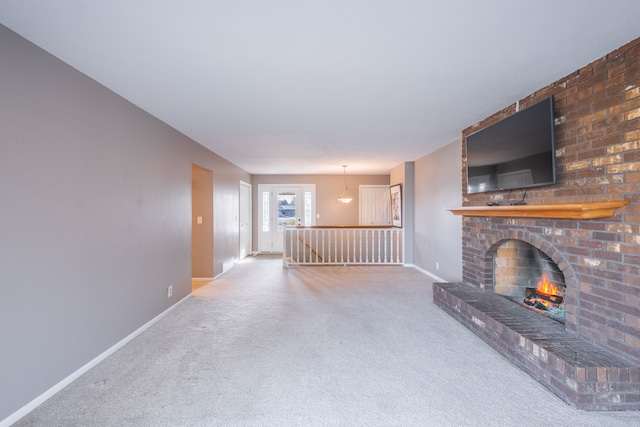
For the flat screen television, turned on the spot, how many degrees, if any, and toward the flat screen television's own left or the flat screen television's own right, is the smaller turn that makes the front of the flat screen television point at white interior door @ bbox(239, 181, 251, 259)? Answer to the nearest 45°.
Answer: approximately 45° to the flat screen television's own right

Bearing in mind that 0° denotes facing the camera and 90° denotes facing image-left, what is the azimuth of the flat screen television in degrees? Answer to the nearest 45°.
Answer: approximately 45°

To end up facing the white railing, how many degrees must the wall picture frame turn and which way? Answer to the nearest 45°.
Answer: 0° — it already faces it

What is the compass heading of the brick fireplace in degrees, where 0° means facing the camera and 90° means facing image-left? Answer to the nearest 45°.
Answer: approximately 45°

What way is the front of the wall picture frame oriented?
to the viewer's left

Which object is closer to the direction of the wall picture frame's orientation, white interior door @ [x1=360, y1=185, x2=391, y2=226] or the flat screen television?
the white interior door

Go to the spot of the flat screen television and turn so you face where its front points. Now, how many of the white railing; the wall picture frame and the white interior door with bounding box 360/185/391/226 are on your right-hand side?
3

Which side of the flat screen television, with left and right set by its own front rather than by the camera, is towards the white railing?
right

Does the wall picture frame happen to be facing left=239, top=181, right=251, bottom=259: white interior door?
yes
